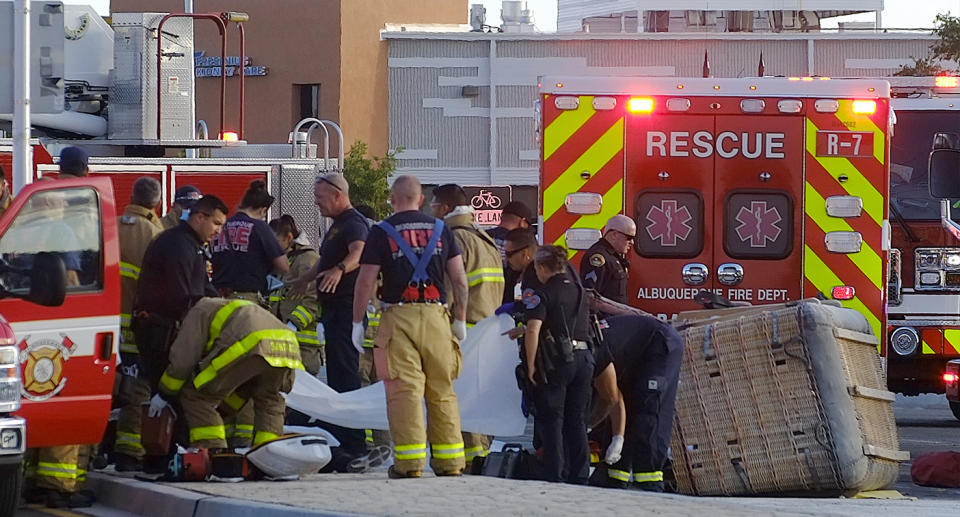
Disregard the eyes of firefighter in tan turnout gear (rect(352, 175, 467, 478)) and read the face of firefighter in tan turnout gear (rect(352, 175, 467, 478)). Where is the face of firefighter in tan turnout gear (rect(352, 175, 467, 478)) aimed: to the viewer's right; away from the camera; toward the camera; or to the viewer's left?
away from the camera

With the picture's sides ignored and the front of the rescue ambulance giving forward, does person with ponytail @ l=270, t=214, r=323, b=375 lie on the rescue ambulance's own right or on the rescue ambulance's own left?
on the rescue ambulance's own left

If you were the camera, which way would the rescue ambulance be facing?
facing away from the viewer

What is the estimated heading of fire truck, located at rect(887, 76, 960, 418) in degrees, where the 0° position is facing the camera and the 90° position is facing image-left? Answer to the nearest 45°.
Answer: approximately 0°

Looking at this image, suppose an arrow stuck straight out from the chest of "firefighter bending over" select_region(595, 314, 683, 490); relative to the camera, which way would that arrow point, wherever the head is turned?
to the viewer's left

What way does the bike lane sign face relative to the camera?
toward the camera

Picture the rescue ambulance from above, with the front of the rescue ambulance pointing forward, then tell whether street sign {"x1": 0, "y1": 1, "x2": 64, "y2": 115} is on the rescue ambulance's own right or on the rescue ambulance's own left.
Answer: on the rescue ambulance's own left

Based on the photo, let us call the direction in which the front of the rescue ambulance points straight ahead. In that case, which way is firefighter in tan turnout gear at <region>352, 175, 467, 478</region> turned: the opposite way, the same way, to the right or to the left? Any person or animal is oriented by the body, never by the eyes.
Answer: the same way

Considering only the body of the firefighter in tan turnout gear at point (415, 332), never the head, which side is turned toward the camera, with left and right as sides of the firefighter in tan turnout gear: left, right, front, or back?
back

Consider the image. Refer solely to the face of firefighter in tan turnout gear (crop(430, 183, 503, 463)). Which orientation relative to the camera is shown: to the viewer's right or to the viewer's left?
to the viewer's left

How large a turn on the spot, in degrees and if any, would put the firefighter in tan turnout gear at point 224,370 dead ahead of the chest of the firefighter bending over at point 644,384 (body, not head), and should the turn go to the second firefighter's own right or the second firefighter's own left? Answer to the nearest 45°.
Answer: approximately 45° to the second firefighter's own left

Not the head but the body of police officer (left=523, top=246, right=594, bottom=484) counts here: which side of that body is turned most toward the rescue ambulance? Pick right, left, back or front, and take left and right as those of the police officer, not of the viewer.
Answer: right

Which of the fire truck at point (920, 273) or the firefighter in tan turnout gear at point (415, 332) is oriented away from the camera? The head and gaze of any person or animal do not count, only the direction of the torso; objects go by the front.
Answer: the firefighter in tan turnout gear

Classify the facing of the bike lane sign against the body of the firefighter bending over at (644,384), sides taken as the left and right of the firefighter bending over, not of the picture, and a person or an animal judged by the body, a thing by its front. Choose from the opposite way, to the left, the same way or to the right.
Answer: to the left

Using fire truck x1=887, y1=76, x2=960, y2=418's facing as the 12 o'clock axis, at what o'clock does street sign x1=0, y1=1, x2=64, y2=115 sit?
The street sign is roughly at 2 o'clock from the fire truck.

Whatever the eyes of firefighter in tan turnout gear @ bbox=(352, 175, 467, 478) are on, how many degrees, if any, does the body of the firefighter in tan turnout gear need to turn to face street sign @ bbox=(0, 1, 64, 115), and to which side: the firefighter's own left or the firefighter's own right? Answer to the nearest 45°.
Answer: approximately 45° to the firefighter's own left
